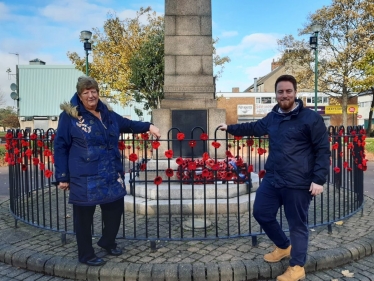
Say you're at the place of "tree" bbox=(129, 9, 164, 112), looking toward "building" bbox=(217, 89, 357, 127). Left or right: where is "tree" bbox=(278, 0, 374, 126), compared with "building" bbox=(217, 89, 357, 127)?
right

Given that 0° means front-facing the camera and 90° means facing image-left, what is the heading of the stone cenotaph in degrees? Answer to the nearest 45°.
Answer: approximately 0°

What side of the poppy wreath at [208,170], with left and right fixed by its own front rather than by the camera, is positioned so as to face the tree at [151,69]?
back

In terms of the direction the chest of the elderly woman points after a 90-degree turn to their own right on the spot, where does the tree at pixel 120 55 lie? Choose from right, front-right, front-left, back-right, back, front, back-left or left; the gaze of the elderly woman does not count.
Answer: back-right

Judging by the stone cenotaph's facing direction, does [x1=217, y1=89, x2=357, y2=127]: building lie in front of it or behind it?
behind

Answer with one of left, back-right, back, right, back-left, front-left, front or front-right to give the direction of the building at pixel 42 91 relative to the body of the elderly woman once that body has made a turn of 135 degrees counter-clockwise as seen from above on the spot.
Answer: front

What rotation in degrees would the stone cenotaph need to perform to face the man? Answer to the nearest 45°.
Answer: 0° — it already faces them
